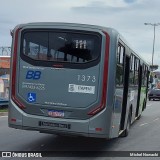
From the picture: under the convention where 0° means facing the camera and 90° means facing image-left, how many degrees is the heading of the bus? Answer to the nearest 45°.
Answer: approximately 180°
